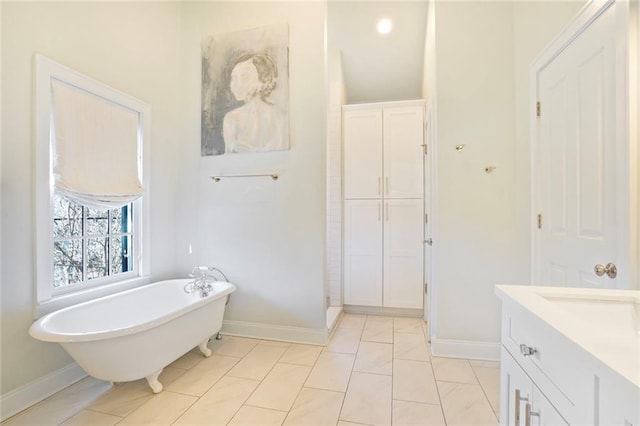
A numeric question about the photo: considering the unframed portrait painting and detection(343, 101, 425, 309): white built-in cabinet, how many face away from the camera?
0

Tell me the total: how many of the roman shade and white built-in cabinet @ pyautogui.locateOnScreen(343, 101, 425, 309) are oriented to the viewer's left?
0

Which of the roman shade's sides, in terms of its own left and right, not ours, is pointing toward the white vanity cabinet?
front

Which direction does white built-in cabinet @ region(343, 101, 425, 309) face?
toward the camera

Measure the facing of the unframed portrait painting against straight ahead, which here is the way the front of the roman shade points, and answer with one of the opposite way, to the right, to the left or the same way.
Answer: to the right

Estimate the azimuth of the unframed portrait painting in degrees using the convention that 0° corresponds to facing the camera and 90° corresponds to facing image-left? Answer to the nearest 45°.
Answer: approximately 45°

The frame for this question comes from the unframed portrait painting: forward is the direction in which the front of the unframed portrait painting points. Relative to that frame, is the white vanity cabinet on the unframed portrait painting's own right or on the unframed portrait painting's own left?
on the unframed portrait painting's own left

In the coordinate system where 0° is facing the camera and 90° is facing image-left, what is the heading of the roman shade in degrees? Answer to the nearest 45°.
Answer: approximately 315°

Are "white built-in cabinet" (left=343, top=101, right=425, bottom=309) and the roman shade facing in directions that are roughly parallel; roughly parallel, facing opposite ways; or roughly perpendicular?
roughly perpendicular

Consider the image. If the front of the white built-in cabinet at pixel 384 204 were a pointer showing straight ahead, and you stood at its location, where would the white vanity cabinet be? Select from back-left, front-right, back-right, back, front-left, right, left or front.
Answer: front

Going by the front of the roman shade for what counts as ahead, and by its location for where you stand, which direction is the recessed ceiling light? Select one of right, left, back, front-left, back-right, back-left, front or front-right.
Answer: front-left

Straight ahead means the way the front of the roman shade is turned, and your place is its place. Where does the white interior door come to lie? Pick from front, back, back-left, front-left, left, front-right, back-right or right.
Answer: front

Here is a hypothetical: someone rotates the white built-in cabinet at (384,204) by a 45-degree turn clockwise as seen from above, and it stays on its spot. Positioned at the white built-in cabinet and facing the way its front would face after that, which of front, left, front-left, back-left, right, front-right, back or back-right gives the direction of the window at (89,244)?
front
